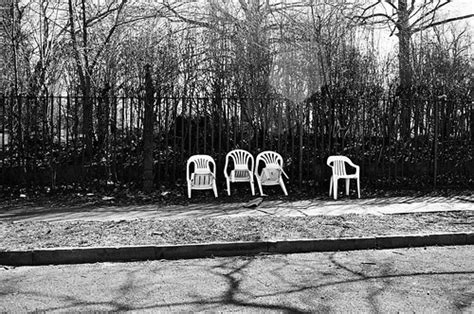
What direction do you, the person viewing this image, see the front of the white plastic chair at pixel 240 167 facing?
facing the viewer

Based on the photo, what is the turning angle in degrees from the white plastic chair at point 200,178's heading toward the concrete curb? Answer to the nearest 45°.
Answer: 0° — it already faces it

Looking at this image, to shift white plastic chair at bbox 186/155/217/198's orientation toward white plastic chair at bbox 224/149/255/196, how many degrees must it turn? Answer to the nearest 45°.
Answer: approximately 90° to its left

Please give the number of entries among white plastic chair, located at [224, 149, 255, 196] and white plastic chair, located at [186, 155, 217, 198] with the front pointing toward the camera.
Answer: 2

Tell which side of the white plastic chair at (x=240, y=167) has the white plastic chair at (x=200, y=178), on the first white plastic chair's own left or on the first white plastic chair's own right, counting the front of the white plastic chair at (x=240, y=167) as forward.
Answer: on the first white plastic chair's own right

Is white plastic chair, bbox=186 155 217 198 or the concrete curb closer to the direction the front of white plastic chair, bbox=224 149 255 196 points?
the concrete curb

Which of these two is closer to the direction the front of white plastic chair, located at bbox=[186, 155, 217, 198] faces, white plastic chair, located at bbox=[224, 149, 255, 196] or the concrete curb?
the concrete curb

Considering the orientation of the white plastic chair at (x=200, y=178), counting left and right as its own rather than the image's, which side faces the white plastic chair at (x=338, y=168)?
left

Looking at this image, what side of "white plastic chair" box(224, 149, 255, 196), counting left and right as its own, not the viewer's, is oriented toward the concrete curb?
front

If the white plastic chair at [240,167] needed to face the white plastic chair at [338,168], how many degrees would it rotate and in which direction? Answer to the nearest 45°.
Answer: approximately 90° to its left

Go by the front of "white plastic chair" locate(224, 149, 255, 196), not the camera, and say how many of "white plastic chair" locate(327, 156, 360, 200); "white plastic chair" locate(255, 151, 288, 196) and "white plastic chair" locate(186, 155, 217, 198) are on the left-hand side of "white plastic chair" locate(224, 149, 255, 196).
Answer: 2

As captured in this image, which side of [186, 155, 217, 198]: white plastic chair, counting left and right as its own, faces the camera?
front

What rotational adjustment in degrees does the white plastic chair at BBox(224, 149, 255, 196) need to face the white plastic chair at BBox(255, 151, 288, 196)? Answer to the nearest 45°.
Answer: approximately 90° to its left
